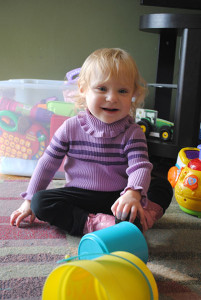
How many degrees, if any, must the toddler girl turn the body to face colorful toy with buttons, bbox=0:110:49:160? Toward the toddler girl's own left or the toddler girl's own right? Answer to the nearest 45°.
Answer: approximately 135° to the toddler girl's own right

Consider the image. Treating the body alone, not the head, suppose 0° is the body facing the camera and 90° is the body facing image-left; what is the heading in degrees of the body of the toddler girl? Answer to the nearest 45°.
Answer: approximately 0°
